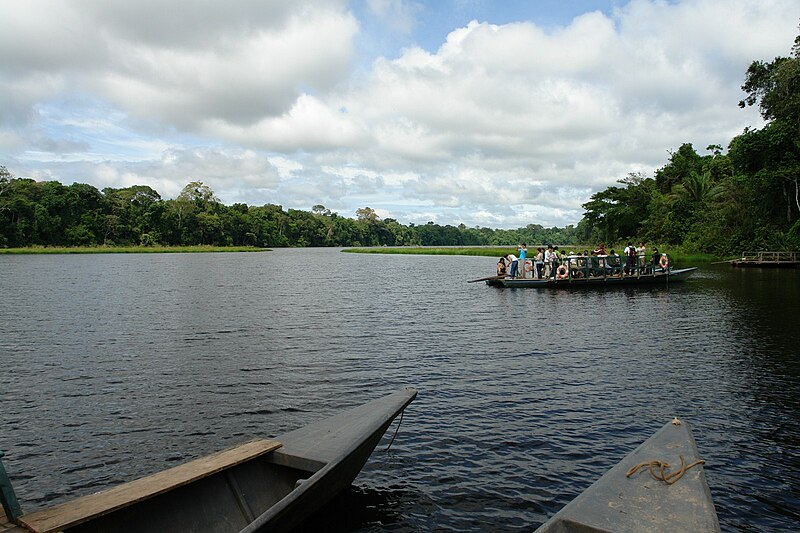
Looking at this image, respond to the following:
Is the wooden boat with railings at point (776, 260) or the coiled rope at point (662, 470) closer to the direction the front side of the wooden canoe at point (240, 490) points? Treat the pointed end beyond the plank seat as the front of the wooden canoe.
the wooden boat with railings

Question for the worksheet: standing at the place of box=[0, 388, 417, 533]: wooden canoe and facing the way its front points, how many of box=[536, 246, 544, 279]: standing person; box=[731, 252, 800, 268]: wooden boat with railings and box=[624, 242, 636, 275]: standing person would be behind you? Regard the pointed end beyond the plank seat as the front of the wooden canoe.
0

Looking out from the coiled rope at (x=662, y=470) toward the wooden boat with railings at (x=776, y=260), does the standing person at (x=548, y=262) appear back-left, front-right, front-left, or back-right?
front-left

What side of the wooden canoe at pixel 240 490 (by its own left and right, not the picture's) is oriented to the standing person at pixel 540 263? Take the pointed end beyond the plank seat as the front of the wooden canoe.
front

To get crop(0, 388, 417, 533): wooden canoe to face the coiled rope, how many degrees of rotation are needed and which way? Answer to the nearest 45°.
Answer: approximately 45° to its right

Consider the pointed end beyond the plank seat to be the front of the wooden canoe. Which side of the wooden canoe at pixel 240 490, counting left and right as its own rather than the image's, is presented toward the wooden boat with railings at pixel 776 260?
front

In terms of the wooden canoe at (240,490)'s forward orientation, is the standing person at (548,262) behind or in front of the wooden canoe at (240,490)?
in front

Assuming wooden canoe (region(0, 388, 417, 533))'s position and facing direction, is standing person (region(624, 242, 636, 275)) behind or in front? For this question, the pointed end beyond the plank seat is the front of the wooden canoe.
in front

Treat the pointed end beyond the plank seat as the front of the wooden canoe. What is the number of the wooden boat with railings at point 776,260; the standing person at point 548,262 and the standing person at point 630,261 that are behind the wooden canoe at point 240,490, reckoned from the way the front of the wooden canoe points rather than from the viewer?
0

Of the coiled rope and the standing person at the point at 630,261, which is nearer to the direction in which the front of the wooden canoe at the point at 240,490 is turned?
the standing person

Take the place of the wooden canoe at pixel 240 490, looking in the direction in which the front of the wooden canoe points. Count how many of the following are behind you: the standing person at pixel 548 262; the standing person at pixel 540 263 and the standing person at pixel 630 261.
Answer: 0

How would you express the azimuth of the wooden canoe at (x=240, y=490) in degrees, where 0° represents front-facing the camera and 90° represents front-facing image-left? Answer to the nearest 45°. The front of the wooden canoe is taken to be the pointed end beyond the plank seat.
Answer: approximately 225°
